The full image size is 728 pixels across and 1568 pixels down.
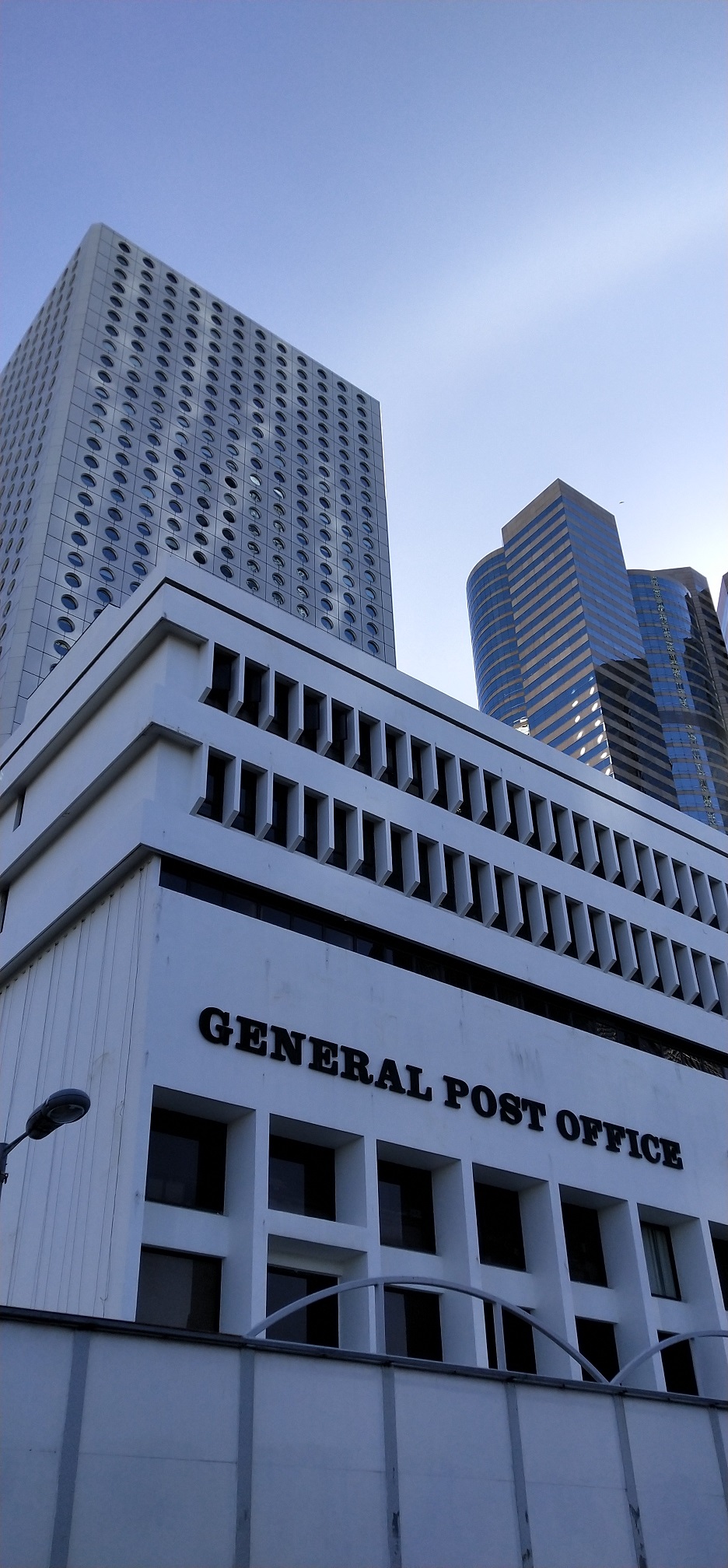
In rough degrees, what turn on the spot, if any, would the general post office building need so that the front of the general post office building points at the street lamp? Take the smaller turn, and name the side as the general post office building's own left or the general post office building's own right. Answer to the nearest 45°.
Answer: approximately 45° to the general post office building's own right

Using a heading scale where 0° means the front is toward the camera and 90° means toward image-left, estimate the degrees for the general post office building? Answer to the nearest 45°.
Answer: approximately 315°
